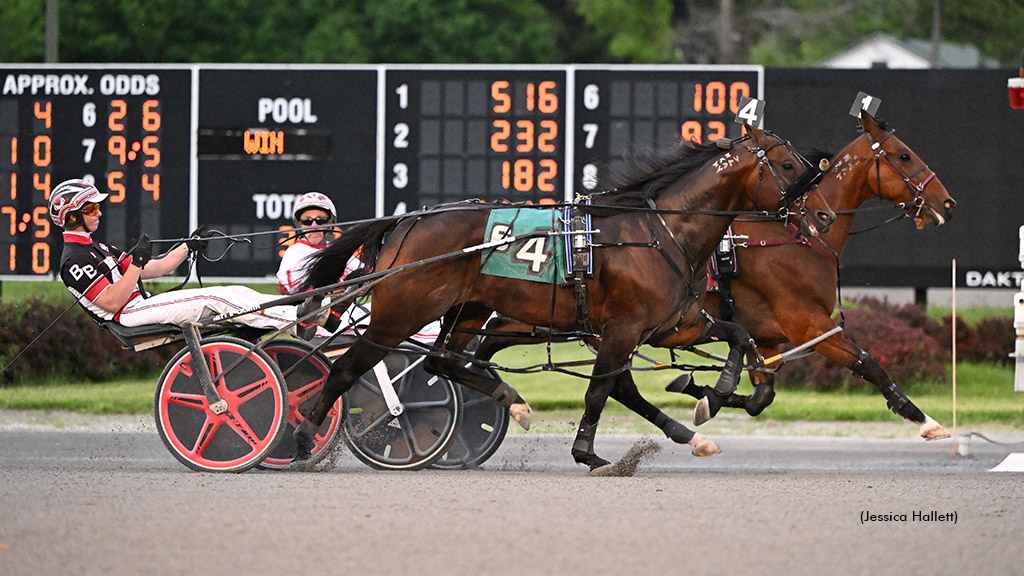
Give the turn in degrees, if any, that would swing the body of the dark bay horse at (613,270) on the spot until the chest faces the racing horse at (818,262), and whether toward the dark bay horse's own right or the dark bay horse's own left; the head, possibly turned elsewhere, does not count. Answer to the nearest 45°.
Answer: approximately 45° to the dark bay horse's own left

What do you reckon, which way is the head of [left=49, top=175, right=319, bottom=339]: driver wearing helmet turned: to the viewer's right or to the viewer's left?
to the viewer's right

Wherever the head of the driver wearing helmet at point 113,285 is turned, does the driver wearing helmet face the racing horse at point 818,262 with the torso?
yes

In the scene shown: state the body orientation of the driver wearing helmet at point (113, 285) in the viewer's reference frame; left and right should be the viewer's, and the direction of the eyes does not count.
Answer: facing to the right of the viewer

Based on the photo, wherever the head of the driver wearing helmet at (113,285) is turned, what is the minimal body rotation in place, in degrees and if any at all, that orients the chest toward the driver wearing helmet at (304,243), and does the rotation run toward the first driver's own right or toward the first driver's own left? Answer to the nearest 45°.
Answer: approximately 45° to the first driver's own left

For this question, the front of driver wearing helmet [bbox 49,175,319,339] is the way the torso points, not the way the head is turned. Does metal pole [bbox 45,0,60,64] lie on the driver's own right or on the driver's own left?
on the driver's own left

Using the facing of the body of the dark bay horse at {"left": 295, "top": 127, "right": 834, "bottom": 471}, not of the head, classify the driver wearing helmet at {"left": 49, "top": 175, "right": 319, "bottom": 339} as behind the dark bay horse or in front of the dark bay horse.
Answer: behind

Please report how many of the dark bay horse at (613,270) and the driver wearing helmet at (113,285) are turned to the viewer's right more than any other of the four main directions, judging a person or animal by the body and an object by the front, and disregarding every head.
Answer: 2

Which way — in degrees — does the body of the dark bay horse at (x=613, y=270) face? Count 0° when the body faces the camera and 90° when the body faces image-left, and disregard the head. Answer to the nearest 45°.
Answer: approximately 270°

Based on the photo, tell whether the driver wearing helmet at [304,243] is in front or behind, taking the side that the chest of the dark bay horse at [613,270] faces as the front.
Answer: behind
